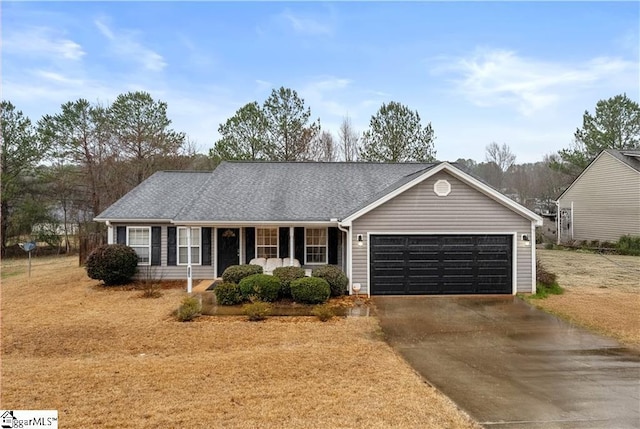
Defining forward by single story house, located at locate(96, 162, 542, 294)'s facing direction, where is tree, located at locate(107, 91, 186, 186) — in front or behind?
behind

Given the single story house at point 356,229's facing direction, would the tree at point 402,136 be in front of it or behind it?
behind

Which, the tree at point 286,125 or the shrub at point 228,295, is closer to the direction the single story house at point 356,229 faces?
the shrub

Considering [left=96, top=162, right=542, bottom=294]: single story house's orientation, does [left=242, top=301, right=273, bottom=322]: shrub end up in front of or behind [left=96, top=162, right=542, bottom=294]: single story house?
in front

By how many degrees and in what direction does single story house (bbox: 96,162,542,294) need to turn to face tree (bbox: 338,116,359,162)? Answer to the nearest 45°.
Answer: approximately 180°

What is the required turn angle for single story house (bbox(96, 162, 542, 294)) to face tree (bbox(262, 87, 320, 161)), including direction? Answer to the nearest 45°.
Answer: approximately 180°

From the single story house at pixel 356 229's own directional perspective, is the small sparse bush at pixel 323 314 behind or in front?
in front

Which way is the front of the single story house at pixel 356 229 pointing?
toward the camera

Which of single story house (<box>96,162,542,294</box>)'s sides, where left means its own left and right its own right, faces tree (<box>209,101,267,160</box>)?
back
